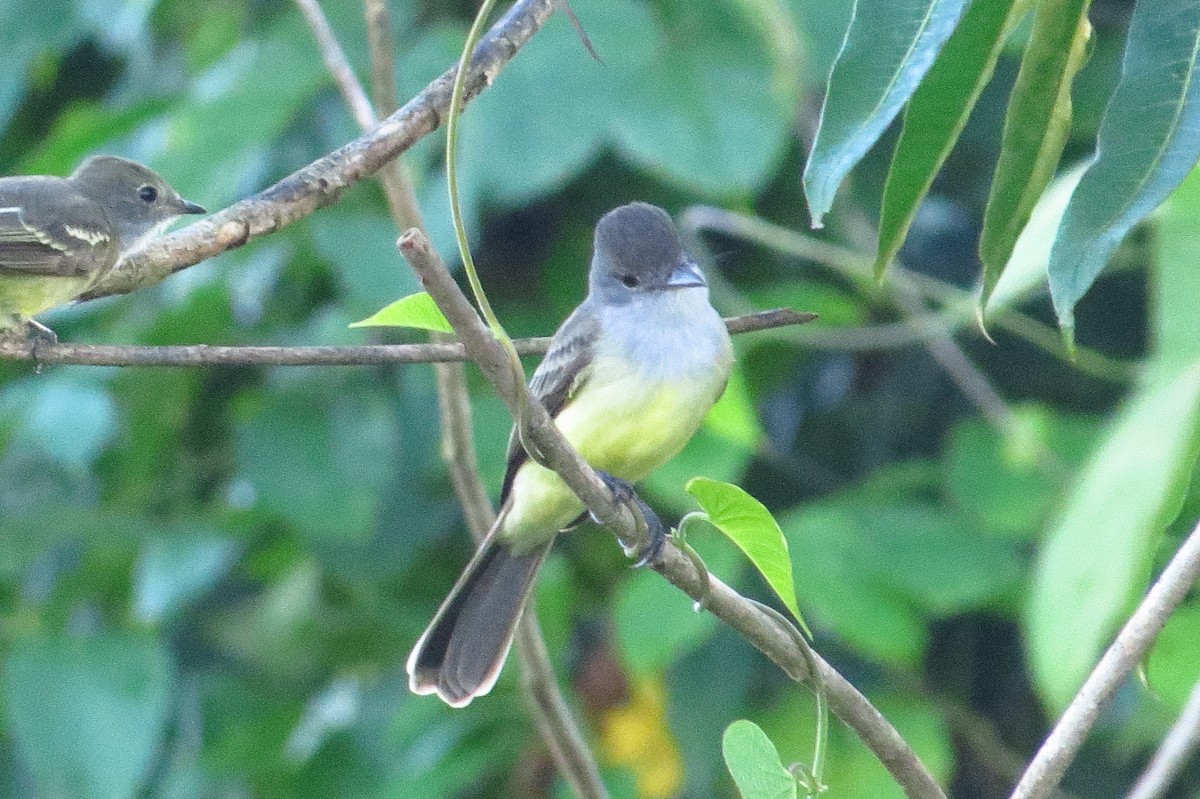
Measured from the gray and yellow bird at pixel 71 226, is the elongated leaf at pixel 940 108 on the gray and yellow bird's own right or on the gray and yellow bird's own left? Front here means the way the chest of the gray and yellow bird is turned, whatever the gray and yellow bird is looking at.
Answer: on the gray and yellow bird's own right

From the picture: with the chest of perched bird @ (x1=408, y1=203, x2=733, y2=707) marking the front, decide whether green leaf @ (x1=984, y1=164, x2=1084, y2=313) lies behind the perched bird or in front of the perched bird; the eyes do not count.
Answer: in front

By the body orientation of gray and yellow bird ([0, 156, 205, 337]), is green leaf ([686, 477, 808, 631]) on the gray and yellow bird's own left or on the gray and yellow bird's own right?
on the gray and yellow bird's own right

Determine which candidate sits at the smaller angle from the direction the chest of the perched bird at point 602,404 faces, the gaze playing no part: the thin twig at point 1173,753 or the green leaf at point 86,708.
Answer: the thin twig

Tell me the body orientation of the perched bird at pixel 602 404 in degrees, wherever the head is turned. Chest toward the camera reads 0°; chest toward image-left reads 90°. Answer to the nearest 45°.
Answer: approximately 315°

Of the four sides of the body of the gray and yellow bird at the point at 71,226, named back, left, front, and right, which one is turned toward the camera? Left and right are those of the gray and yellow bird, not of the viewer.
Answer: right

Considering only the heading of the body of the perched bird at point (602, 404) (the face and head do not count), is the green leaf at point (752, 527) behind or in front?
in front

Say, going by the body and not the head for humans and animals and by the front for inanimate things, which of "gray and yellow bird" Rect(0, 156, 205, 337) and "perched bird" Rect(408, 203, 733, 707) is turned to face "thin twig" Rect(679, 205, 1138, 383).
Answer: the gray and yellow bird

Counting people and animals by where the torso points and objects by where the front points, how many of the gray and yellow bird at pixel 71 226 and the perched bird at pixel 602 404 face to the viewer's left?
0

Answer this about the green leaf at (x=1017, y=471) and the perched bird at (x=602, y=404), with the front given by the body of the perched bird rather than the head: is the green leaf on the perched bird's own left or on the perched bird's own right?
on the perched bird's own left

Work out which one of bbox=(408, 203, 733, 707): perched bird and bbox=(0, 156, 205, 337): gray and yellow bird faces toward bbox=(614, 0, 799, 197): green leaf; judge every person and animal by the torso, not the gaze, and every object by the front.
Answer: the gray and yellow bird

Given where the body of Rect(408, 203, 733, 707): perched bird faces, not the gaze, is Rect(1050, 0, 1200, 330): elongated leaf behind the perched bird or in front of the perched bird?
in front
